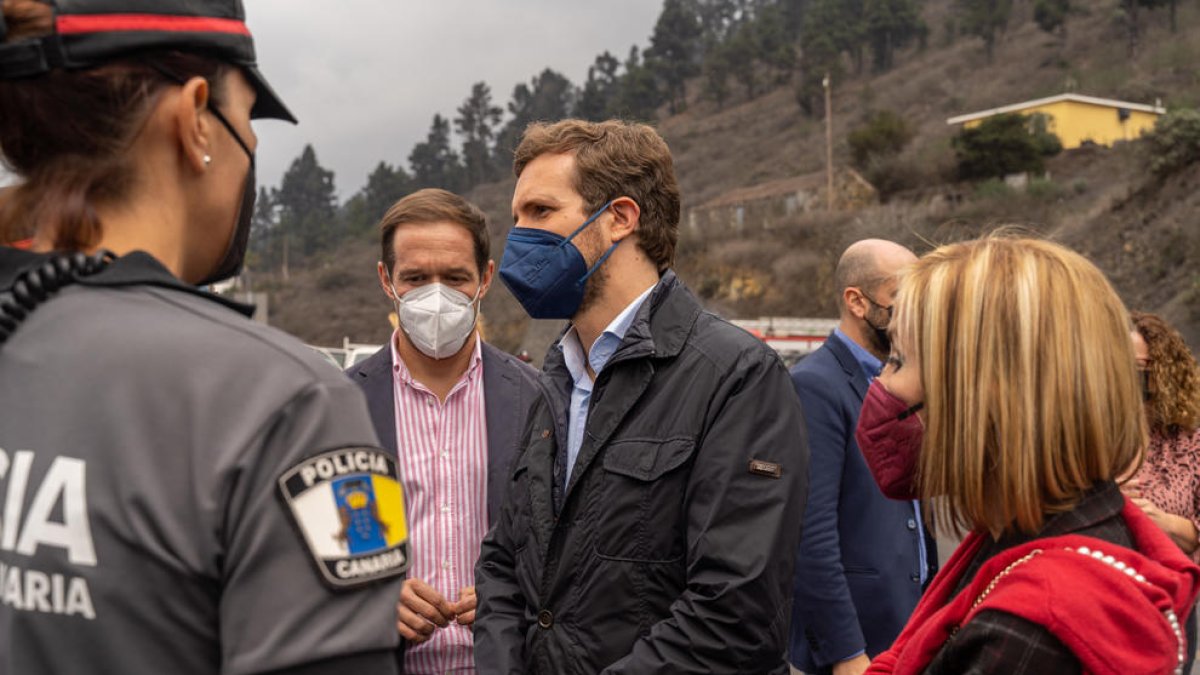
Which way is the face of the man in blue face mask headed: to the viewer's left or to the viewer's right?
to the viewer's left

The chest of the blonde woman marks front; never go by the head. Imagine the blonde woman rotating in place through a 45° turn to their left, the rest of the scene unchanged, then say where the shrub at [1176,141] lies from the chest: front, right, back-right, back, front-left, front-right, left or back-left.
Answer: back-right

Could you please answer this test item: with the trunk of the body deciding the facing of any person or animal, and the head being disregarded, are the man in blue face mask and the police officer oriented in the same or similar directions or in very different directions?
very different directions

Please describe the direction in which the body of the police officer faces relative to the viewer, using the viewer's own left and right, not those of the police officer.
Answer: facing away from the viewer and to the right of the viewer

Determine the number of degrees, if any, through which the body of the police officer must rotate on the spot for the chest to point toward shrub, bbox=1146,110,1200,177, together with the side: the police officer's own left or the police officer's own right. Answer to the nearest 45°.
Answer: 0° — they already face it

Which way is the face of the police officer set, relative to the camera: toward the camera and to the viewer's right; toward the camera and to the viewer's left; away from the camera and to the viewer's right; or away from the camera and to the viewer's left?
away from the camera and to the viewer's right

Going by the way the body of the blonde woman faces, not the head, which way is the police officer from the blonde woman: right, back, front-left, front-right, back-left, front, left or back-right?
front-left

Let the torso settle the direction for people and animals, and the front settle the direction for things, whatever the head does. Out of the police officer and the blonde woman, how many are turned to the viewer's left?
1

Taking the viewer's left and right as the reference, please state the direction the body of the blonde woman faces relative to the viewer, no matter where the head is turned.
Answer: facing to the left of the viewer

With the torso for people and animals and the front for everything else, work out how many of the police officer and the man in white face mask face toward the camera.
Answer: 1

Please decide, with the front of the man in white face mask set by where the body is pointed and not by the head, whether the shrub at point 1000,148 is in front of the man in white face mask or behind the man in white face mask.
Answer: behind

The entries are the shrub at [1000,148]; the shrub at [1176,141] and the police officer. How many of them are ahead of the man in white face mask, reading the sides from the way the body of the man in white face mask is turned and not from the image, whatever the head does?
1

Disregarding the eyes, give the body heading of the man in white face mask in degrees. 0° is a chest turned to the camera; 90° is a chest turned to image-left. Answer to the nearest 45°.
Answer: approximately 0°

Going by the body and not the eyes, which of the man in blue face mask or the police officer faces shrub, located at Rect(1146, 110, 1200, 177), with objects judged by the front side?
the police officer

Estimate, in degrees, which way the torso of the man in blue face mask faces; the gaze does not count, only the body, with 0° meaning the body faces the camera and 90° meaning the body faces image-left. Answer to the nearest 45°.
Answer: approximately 45°
